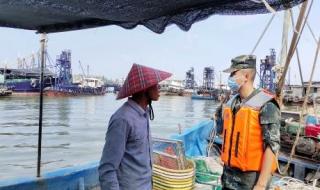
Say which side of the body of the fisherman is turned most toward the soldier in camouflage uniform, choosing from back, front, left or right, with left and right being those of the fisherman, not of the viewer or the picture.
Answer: front

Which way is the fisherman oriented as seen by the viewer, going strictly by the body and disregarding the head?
to the viewer's right

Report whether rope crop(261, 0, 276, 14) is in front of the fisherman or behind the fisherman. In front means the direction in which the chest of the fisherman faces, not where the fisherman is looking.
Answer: in front

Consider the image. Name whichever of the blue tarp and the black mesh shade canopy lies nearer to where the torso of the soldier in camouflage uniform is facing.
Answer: the black mesh shade canopy

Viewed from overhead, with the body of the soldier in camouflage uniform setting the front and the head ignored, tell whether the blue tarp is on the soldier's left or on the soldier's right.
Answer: on the soldier's right

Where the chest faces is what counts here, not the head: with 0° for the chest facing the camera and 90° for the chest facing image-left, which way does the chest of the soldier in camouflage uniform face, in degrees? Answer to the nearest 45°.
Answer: approximately 45°

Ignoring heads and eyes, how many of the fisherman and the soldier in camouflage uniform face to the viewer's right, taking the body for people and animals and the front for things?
1

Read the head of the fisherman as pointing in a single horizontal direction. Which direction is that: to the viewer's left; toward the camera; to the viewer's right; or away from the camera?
to the viewer's right

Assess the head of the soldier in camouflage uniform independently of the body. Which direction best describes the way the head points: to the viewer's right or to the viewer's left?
to the viewer's left

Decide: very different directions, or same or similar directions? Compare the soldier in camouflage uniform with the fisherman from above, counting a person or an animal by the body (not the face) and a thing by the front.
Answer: very different directions
